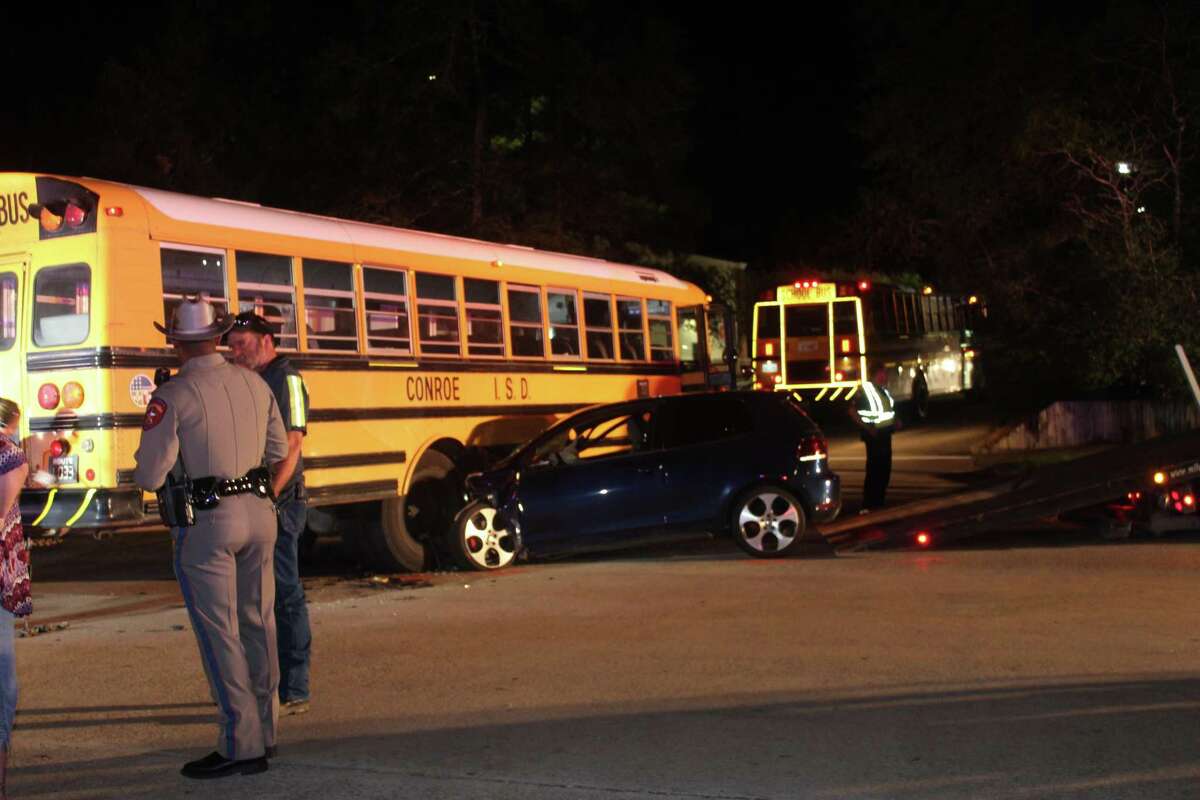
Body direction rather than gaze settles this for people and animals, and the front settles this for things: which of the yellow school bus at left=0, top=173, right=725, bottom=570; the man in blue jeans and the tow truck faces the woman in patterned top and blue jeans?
the man in blue jeans

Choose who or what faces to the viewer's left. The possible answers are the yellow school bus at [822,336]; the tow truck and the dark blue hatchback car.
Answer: the dark blue hatchback car

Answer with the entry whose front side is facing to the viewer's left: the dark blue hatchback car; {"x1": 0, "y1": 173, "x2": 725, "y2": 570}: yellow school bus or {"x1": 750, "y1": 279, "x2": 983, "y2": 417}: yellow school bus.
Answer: the dark blue hatchback car

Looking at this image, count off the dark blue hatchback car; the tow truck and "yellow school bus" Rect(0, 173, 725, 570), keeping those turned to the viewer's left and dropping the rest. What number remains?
1

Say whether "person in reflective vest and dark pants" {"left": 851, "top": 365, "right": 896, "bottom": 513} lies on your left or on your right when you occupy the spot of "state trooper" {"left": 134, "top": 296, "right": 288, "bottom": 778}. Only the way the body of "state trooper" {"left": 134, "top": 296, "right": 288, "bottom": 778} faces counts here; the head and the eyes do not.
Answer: on your right

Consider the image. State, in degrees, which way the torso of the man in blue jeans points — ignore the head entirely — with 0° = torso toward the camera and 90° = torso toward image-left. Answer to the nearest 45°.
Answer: approximately 45°

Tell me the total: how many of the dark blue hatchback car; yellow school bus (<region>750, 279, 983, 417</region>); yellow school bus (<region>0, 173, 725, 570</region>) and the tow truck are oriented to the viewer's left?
1

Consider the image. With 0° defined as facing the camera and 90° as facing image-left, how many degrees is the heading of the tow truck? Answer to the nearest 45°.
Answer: approximately 225°

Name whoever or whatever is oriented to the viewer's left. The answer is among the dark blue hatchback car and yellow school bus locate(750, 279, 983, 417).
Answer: the dark blue hatchback car

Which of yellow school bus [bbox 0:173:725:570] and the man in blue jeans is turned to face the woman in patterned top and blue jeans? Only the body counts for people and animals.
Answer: the man in blue jeans

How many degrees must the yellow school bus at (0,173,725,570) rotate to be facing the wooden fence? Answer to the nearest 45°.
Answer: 0° — it already faces it

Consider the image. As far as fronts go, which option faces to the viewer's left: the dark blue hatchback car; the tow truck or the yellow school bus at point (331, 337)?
the dark blue hatchback car

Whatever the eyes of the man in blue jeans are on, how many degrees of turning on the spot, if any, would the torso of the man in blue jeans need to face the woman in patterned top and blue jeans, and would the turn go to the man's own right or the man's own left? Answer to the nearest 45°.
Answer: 0° — they already face them

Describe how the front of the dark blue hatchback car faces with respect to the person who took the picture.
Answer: facing to the left of the viewer

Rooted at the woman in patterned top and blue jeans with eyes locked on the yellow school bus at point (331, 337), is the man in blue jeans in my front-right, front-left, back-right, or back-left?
front-right

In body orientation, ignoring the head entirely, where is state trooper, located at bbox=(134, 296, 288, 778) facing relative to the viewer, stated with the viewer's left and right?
facing away from the viewer and to the left of the viewer

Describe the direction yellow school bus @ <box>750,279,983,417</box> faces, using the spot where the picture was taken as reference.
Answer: facing away from the viewer and to the right of the viewer

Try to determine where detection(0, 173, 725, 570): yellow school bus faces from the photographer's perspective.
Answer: facing away from the viewer and to the right of the viewer
